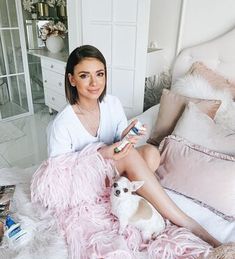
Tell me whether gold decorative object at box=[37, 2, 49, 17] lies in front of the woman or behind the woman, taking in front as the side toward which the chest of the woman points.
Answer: behind

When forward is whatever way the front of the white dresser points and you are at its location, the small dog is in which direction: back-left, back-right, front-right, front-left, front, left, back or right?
front-left

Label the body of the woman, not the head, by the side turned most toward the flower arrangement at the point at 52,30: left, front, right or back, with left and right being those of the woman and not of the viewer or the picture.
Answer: back

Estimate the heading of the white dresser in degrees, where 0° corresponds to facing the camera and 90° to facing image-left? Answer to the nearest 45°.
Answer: approximately 45°

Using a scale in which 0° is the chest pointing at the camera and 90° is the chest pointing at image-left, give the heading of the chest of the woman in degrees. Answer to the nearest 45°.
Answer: approximately 315°

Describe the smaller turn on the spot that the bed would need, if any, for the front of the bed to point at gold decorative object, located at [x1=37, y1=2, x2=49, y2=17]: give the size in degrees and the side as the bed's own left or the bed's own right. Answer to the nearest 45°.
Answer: approximately 90° to the bed's own right

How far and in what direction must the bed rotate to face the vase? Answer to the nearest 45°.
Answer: approximately 90° to its right

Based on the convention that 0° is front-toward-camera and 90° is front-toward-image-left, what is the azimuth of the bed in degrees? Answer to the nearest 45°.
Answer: approximately 45°

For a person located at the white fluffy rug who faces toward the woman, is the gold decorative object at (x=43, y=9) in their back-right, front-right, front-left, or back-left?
front-left

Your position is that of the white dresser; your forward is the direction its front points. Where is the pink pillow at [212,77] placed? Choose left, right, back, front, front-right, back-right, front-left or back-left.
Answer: left

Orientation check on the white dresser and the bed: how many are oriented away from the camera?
0

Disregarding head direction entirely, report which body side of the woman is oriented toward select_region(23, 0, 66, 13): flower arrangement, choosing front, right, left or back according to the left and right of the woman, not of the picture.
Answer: back

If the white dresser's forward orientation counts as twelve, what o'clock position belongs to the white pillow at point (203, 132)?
The white pillow is roughly at 10 o'clock from the white dresser.

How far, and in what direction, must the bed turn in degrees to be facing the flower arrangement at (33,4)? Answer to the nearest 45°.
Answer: approximately 90° to its right
